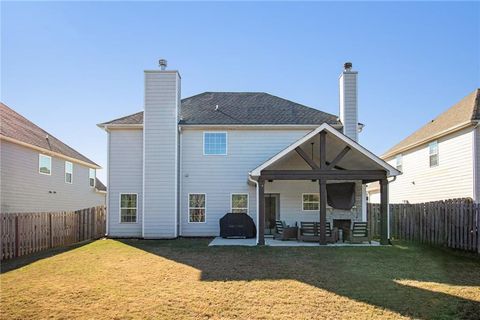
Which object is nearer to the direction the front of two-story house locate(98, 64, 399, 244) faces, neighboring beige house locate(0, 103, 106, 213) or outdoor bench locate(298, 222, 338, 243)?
the neighboring beige house

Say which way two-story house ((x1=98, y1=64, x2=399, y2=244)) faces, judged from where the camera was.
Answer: facing away from the viewer

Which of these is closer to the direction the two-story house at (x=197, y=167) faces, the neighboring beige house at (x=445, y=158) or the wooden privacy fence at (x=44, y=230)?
the neighboring beige house
